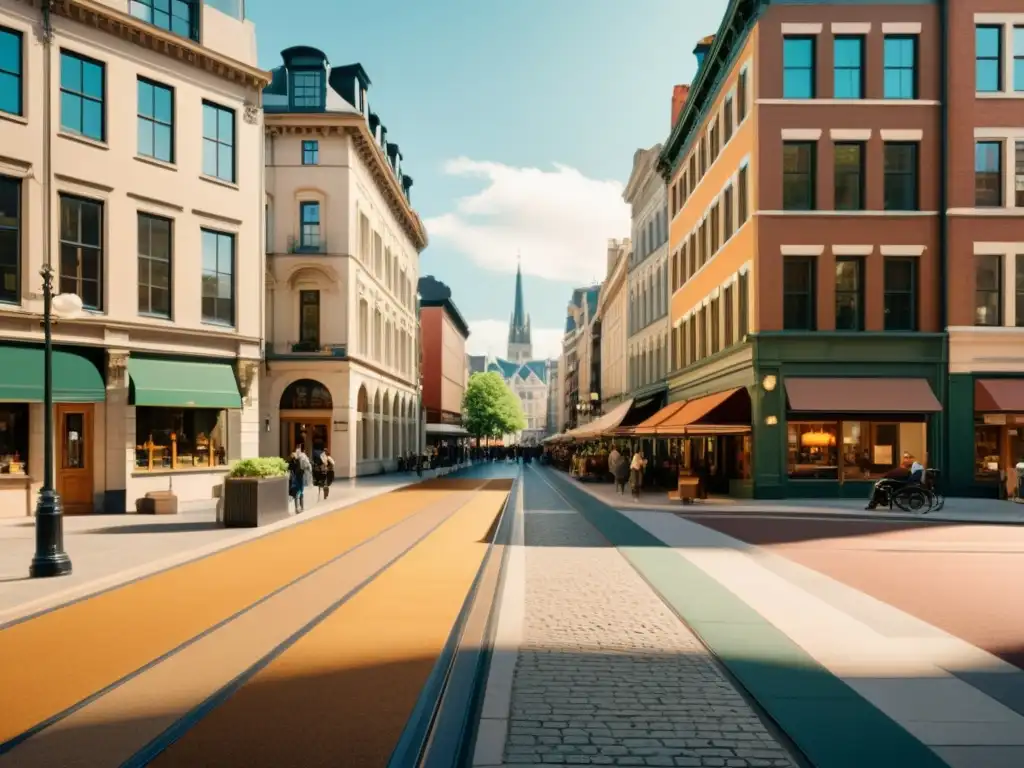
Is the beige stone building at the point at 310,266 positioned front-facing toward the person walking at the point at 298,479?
yes

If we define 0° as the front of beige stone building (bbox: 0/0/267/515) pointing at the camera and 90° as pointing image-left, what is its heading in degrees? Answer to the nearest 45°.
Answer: approximately 315°

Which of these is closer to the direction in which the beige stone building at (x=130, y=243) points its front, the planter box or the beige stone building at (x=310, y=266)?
the planter box
